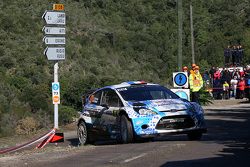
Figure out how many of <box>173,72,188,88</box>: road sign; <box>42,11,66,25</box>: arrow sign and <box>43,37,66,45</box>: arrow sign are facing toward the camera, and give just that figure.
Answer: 3

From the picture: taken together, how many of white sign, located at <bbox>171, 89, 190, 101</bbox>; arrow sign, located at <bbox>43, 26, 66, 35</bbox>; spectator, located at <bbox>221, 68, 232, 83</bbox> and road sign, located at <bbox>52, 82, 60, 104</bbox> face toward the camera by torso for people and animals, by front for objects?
4

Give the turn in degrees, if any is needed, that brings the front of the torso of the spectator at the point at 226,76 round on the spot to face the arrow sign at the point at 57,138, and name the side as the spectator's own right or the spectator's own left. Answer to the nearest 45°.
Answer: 0° — they already face it

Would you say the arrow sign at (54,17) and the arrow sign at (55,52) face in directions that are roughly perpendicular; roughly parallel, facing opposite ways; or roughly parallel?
roughly parallel

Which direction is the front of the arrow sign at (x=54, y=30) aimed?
toward the camera

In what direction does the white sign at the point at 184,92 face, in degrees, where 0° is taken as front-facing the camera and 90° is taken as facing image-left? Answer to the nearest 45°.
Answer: approximately 0°

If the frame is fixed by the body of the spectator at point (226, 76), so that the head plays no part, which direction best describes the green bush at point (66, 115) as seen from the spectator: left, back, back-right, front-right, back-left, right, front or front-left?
front-right

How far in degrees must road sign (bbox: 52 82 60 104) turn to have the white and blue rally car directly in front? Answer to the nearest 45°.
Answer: approximately 45° to its left

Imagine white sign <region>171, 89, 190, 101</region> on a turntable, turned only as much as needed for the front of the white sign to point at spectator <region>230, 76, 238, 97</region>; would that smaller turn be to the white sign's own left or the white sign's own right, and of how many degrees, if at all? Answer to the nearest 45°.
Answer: approximately 180°

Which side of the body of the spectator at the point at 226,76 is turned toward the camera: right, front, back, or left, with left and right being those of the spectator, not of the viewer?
front

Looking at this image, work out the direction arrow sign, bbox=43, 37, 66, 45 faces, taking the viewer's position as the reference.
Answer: facing the viewer

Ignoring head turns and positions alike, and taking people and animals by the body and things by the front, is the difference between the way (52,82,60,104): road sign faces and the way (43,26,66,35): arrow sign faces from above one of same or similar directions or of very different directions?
same or similar directions
